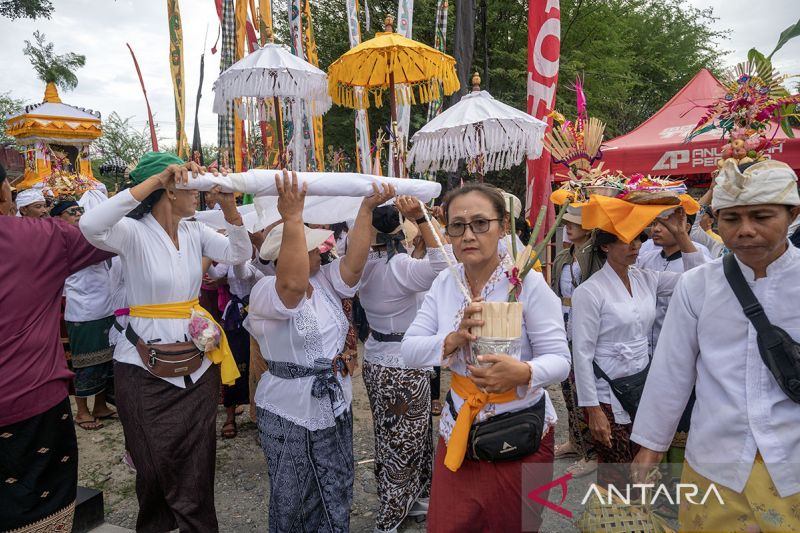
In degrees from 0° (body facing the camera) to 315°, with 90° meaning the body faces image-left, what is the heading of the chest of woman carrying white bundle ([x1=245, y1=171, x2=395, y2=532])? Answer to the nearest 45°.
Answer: approximately 315°

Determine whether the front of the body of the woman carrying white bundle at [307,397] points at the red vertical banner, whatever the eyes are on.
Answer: no

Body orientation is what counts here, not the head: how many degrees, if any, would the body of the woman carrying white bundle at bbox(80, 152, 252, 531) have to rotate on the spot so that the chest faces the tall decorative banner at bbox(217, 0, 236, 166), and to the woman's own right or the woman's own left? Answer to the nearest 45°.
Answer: approximately 135° to the woman's own left

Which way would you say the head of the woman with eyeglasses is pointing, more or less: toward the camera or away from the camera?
toward the camera

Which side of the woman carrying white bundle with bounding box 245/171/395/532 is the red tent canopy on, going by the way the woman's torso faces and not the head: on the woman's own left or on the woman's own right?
on the woman's own left

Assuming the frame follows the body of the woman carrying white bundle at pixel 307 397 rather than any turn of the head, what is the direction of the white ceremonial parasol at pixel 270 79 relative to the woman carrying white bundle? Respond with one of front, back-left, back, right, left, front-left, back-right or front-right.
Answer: back-left

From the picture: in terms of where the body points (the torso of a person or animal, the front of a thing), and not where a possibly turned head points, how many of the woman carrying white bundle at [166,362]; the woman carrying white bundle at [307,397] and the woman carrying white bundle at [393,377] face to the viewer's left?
0

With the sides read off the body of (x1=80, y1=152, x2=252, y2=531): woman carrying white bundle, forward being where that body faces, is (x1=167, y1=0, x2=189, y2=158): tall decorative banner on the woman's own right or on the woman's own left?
on the woman's own left

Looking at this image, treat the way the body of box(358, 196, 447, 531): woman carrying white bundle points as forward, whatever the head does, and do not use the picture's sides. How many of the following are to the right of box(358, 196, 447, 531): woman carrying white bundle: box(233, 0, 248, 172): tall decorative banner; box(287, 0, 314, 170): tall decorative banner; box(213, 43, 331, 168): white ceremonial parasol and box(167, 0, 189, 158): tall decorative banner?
0
